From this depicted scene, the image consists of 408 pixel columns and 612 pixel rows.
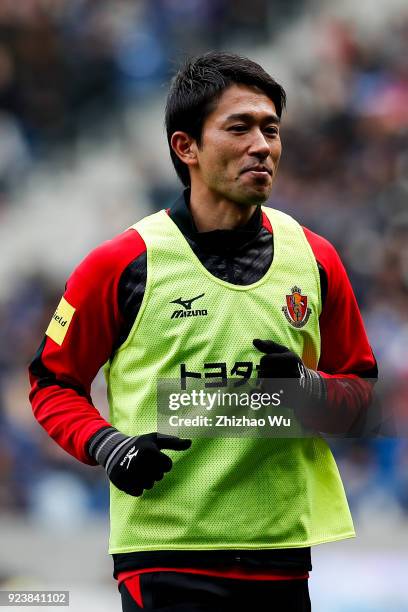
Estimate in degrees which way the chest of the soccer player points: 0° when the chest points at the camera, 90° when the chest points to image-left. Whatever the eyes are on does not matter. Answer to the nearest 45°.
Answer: approximately 315°

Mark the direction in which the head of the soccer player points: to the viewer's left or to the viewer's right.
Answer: to the viewer's right
